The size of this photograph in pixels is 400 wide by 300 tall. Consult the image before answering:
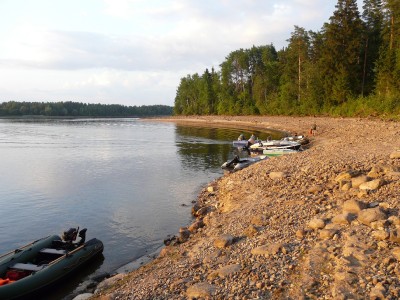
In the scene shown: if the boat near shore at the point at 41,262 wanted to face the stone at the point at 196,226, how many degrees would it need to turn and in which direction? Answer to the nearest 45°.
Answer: approximately 135° to its left

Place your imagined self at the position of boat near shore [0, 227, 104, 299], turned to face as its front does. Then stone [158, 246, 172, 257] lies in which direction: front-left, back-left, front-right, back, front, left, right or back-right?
back-left

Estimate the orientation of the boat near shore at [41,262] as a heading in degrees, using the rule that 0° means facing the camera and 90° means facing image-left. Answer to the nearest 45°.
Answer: approximately 45°

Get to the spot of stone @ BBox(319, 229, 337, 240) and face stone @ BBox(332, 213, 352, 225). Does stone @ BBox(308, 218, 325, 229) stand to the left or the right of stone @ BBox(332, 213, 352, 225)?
left

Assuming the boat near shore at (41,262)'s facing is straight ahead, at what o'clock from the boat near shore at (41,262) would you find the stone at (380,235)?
The stone is roughly at 9 o'clock from the boat near shore.

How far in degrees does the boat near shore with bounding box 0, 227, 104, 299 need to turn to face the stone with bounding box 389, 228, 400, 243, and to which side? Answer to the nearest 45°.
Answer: approximately 90° to its left

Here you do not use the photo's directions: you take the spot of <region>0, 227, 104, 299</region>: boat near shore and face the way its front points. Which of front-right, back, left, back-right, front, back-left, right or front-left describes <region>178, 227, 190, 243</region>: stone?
back-left

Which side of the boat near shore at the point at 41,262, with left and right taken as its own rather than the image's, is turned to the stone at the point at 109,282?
left

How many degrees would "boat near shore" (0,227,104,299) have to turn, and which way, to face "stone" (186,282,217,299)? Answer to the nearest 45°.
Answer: approximately 90° to its left
